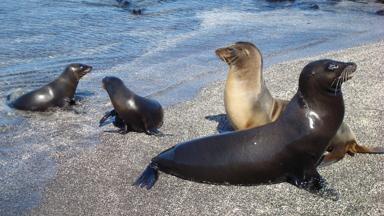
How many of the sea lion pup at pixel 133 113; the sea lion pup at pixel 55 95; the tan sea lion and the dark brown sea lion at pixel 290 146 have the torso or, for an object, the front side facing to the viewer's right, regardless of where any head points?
2

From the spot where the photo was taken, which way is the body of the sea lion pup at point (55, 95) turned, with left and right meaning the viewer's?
facing to the right of the viewer

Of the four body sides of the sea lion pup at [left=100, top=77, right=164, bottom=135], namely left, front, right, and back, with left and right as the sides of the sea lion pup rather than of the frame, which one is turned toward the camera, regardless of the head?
left

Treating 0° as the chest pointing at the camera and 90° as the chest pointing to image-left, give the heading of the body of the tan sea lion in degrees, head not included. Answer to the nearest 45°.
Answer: approximately 90°

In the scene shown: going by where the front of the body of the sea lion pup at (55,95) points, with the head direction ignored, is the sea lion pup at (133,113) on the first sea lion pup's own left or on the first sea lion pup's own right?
on the first sea lion pup's own right

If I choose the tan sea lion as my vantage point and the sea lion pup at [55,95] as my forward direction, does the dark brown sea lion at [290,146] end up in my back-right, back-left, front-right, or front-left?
back-left

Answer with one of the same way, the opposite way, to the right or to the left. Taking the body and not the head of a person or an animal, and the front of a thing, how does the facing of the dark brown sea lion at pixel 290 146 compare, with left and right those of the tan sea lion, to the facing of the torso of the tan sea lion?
the opposite way

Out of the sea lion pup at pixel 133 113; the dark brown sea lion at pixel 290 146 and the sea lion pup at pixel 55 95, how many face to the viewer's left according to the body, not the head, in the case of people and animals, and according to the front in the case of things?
1

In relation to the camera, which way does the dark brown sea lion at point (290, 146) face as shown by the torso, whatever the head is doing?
to the viewer's right

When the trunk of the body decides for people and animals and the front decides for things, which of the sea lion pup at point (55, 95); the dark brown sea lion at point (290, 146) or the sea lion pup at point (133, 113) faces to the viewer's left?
the sea lion pup at point (133, 113)

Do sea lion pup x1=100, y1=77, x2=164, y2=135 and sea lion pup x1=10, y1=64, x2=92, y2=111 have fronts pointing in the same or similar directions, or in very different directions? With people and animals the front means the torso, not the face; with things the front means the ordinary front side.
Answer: very different directions

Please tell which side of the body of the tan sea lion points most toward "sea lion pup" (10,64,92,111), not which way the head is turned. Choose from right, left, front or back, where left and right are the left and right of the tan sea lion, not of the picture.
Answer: front

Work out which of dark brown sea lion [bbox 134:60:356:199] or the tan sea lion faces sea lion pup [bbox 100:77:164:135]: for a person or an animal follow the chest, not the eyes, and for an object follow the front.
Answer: the tan sea lion
